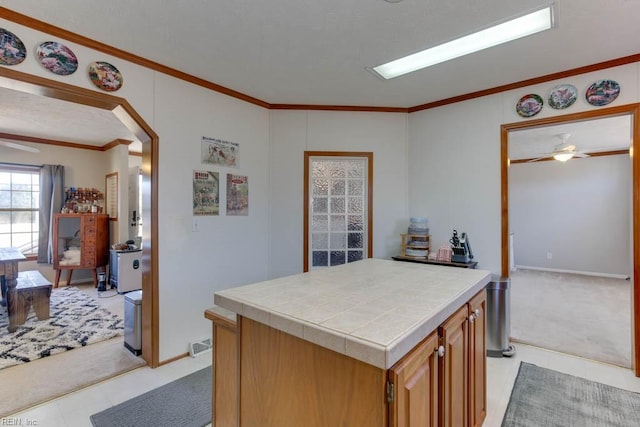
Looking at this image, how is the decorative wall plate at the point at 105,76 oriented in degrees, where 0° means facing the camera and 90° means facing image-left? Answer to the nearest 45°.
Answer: approximately 315°

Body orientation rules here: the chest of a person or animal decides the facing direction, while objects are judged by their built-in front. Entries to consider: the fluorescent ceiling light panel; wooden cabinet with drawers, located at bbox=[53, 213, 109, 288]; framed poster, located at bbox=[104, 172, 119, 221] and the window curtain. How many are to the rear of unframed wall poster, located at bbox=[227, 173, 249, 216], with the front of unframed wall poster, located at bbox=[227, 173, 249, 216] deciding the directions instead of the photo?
3

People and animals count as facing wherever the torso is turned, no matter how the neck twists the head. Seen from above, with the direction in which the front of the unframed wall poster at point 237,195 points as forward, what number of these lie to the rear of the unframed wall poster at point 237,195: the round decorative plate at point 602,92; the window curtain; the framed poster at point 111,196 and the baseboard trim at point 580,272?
2
